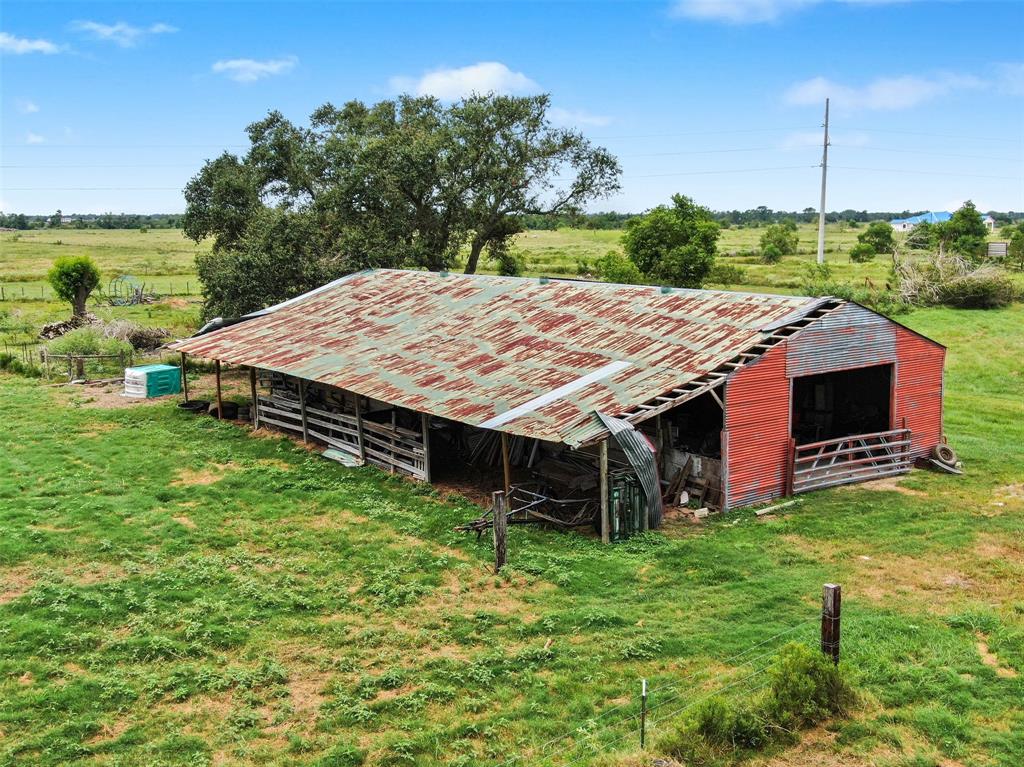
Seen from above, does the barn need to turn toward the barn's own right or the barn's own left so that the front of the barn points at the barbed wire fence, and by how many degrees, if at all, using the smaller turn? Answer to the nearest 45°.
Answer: approximately 45° to the barn's own right

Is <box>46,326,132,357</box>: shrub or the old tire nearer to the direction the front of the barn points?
the old tire

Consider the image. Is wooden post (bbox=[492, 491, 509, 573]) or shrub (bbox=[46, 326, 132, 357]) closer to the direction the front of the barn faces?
the wooden post

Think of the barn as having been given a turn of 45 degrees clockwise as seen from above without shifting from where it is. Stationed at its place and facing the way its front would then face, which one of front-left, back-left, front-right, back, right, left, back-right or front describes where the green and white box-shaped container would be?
back-right

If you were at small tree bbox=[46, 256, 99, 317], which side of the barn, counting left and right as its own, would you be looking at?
back

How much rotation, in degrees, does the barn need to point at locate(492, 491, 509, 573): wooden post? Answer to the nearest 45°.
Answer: approximately 45° to its right

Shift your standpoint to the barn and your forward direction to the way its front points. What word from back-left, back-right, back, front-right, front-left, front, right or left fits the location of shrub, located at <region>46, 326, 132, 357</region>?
back

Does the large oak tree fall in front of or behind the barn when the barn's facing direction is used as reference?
behind

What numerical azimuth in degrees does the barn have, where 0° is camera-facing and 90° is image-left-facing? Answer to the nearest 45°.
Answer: approximately 315°
